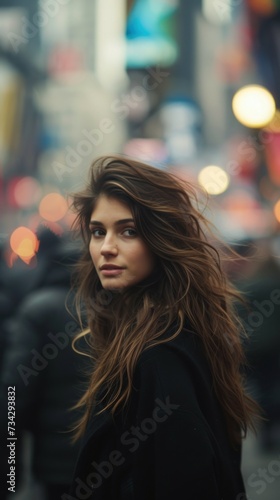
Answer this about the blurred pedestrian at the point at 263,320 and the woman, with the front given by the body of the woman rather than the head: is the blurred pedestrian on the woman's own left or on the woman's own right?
on the woman's own right
